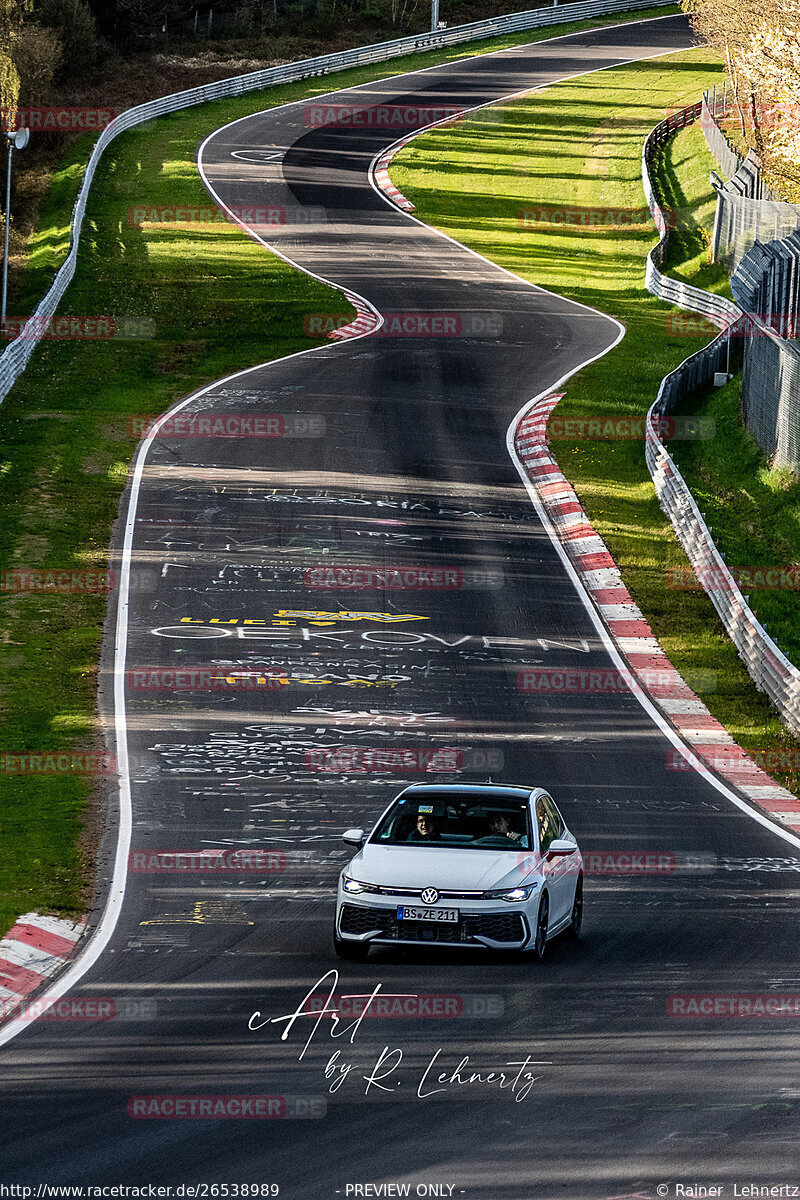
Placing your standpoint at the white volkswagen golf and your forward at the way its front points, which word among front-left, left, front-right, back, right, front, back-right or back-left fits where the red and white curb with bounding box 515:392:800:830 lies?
back

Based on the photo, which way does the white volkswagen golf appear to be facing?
toward the camera

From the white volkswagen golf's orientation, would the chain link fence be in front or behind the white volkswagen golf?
behind
